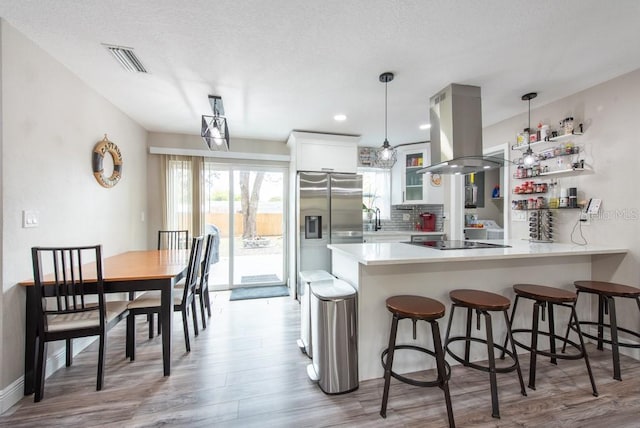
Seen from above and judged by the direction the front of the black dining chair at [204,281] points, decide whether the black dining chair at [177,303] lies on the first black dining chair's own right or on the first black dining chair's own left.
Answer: on the first black dining chair's own left

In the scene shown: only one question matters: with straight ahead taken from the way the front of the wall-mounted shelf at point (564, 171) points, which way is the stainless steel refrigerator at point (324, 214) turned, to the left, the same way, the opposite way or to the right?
to the left

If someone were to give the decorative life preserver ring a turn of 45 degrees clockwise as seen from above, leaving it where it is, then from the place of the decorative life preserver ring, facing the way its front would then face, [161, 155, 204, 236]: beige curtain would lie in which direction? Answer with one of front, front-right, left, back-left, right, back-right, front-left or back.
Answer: back-left

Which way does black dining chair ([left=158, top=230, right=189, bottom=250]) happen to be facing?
toward the camera

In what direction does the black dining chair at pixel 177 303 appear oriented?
to the viewer's left

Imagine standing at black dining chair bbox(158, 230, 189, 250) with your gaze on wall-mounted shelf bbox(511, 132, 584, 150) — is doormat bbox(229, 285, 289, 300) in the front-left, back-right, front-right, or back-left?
front-left

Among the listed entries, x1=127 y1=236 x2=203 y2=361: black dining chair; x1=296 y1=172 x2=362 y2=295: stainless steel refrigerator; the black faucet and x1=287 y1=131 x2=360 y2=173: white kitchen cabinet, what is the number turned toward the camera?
3

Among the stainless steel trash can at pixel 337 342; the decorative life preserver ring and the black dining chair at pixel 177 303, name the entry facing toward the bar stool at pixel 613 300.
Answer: the decorative life preserver ring

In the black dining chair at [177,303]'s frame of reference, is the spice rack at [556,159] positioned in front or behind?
behind

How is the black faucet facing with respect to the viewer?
toward the camera

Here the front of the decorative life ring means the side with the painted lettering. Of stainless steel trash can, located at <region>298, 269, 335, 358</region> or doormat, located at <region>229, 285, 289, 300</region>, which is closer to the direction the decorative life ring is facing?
the stainless steel trash can

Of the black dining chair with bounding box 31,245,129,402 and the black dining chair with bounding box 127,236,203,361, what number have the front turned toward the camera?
0

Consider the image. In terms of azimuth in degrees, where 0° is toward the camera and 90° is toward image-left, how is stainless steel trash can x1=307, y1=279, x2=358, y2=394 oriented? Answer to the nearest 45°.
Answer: approximately 90°

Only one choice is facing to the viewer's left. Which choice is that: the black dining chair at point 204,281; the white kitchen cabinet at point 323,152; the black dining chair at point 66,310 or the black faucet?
the black dining chair at point 204,281

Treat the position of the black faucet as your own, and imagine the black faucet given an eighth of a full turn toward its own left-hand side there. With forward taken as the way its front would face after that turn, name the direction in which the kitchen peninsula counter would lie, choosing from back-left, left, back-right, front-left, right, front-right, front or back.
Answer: front-right

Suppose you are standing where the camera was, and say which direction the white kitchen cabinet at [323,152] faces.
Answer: facing the viewer

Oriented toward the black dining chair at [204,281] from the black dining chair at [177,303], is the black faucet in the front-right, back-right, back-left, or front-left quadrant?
front-right

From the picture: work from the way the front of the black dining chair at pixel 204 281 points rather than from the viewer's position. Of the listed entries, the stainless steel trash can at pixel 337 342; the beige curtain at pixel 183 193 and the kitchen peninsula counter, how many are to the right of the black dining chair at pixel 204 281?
1

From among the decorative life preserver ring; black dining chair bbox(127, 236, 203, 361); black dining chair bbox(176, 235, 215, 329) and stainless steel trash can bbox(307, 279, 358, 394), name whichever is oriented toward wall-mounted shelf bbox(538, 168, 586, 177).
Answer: the decorative life preserver ring
